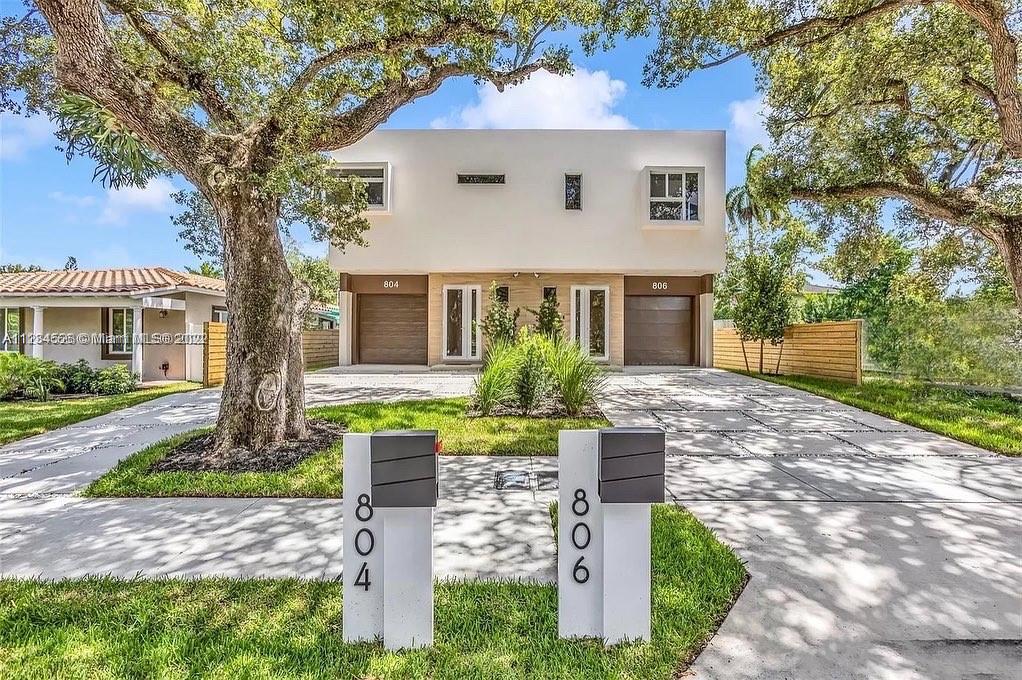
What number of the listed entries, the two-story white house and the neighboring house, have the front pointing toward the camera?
2

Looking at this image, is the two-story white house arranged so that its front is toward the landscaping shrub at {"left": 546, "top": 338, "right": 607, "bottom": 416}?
yes

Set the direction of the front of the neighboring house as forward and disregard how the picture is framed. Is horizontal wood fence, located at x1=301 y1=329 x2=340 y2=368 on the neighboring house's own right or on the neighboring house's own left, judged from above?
on the neighboring house's own left

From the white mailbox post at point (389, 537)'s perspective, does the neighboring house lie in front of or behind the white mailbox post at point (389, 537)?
behind

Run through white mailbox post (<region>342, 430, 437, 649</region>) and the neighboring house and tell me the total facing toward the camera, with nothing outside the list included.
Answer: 2

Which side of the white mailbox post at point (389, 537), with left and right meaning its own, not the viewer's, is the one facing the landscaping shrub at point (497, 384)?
back

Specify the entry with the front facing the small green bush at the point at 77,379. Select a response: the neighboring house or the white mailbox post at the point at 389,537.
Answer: the neighboring house

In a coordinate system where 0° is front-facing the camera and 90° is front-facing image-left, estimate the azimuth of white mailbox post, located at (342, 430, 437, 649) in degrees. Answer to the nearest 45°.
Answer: approximately 0°

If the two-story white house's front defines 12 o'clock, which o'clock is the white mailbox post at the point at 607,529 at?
The white mailbox post is roughly at 12 o'clock from the two-story white house.
